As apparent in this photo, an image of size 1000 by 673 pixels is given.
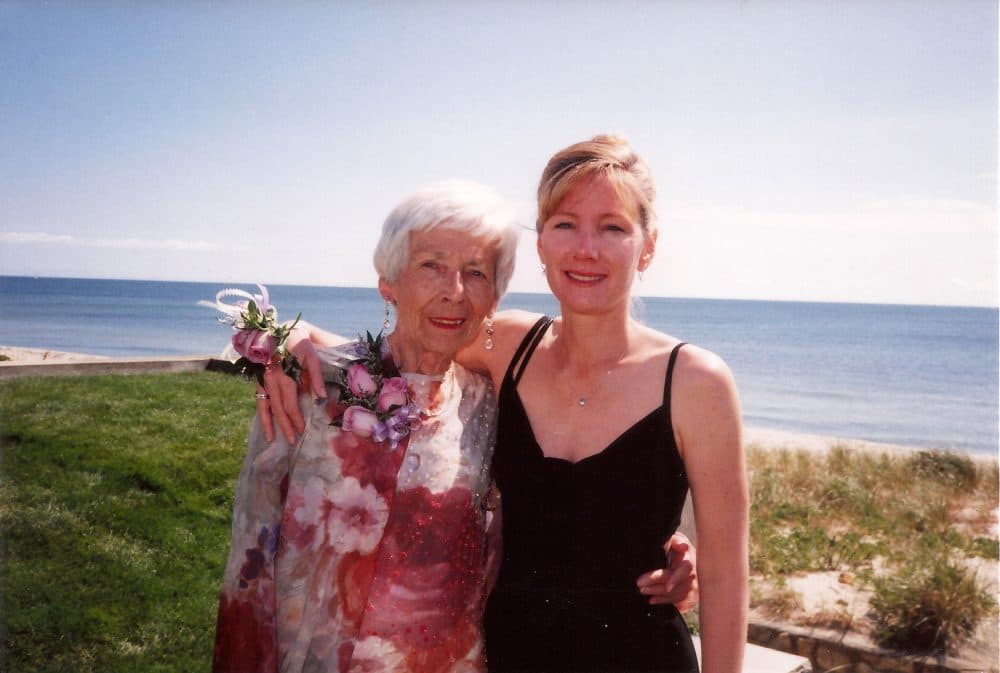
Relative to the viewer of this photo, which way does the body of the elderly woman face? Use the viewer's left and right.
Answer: facing the viewer and to the right of the viewer

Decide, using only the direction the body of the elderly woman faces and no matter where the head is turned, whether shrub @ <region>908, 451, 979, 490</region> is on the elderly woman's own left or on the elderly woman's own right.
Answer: on the elderly woman's own left
